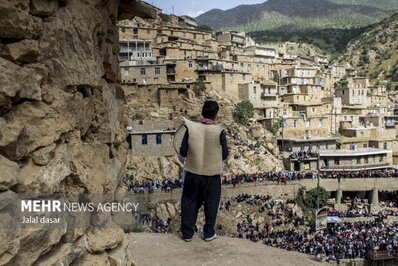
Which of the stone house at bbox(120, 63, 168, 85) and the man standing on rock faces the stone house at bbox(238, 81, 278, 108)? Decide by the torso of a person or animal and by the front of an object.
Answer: the man standing on rock

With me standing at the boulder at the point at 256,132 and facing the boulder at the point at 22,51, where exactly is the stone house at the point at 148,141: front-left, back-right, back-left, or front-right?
front-right

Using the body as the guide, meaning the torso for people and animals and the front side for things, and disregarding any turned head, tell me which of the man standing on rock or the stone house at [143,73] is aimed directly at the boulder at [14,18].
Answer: the stone house

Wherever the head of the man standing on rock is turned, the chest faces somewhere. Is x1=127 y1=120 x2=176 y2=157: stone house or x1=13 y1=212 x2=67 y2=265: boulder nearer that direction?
the stone house

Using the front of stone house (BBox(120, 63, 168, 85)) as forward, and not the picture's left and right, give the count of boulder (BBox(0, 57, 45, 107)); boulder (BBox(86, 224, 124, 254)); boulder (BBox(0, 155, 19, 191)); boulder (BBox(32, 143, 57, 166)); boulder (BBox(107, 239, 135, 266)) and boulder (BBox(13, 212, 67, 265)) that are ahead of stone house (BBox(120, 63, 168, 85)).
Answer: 6

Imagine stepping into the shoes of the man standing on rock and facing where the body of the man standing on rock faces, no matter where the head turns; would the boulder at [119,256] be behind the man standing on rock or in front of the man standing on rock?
behind

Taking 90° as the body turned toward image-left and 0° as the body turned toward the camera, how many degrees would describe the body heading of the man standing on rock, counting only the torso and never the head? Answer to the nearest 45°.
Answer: approximately 180°

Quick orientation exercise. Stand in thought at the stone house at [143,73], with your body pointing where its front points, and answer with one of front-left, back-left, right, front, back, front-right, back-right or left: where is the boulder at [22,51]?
front

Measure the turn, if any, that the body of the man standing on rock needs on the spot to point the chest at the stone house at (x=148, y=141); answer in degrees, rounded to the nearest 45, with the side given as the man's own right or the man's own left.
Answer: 0° — they already face it

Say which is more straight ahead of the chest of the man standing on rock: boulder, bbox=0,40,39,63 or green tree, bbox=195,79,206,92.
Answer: the green tree

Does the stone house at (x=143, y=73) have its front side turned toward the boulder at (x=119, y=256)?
yes

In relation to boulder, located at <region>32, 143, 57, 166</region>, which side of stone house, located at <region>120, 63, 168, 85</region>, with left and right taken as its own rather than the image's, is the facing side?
front

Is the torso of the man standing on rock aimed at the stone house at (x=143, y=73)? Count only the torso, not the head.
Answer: yes

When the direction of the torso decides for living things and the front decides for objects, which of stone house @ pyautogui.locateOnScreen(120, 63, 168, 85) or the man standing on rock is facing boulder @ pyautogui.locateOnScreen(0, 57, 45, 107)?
the stone house

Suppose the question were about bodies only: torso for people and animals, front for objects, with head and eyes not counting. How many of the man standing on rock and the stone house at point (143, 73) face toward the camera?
1

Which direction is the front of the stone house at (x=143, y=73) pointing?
toward the camera

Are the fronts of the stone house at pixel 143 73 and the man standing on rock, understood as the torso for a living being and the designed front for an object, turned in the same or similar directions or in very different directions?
very different directions

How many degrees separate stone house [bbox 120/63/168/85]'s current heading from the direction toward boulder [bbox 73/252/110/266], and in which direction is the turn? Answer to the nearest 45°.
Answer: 0° — it already faces it

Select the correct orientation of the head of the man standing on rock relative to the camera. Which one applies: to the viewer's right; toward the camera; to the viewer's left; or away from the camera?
away from the camera

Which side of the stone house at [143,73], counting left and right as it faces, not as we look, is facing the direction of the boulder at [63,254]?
front
